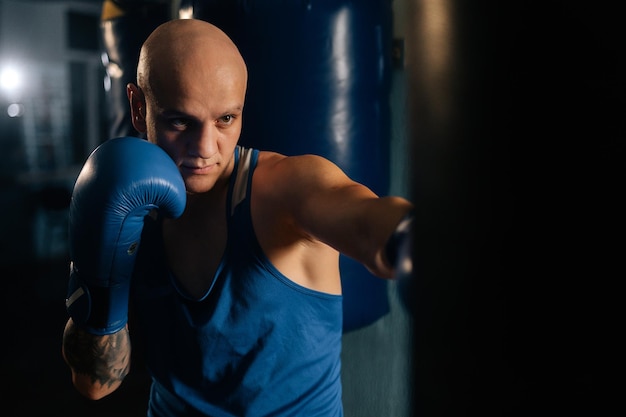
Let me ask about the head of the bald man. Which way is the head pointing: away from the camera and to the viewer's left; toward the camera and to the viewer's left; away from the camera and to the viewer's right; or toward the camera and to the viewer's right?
toward the camera and to the viewer's right

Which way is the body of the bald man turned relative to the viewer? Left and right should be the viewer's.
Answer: facing the viewer
